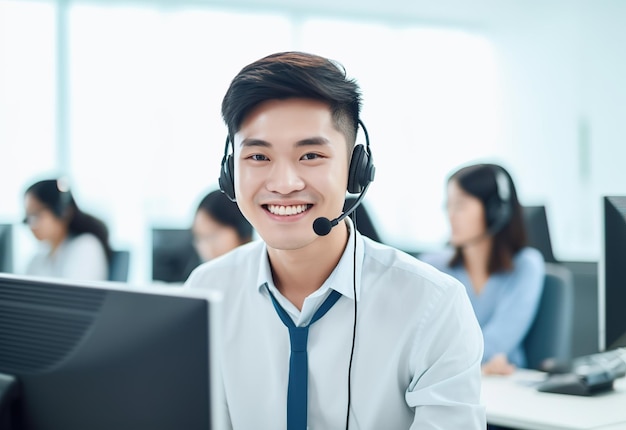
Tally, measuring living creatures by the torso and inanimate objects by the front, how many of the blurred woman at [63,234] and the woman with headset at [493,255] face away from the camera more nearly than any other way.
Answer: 0

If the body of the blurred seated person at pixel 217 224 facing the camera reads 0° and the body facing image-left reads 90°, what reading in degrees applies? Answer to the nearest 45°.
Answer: approximately 45°

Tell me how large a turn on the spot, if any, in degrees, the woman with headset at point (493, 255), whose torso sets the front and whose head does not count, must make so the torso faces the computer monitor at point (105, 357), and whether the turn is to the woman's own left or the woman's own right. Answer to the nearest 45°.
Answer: approximately 45° to the woman's own left

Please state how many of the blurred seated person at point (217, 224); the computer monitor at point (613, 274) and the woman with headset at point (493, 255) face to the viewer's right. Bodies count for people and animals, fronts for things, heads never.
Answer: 0

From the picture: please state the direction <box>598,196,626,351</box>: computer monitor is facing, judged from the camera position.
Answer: facing away from the viewer and to the left of the viewer

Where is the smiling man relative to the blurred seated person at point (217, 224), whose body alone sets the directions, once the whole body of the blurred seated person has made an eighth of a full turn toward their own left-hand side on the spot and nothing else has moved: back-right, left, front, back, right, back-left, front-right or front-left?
front

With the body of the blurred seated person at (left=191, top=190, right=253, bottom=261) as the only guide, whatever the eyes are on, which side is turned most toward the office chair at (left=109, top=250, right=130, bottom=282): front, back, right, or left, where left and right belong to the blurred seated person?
right

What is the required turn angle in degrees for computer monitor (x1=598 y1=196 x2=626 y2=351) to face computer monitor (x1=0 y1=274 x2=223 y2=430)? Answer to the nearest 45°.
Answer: approximately 90° to its left
